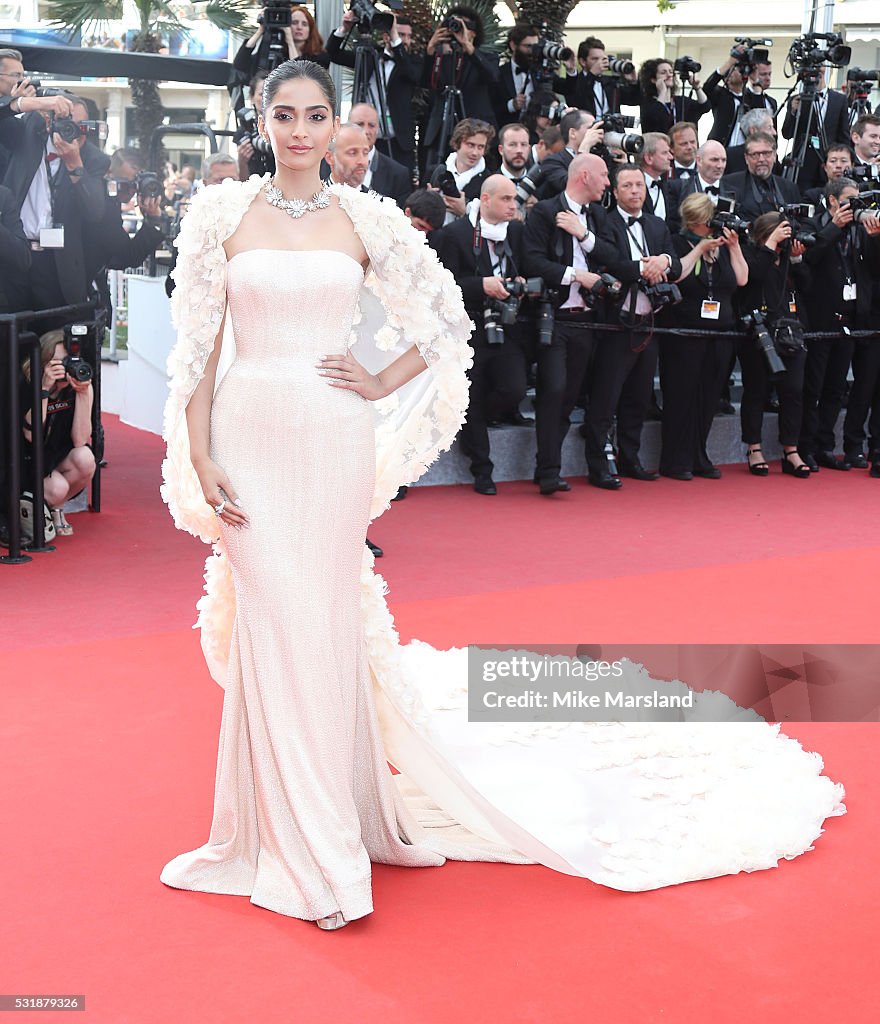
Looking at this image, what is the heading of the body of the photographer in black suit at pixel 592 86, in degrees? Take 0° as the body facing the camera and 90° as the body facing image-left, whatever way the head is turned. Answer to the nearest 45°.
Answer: approximately 315°

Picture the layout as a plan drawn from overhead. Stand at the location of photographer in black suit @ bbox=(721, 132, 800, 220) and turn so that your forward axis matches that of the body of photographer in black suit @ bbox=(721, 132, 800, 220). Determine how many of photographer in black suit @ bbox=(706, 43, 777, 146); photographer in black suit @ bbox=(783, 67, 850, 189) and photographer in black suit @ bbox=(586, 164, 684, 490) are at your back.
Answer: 2

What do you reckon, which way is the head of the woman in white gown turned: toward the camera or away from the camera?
toward the camera

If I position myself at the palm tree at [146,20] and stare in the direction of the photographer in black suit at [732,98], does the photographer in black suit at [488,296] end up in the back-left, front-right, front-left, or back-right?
front-right

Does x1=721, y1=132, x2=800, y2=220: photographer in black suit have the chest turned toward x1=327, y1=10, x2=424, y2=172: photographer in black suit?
no

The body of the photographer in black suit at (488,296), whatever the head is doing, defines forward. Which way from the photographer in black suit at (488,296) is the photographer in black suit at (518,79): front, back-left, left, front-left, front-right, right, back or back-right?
back-left

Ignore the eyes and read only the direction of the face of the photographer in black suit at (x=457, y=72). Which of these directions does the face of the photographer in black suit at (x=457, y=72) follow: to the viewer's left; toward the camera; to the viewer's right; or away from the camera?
toward the camera

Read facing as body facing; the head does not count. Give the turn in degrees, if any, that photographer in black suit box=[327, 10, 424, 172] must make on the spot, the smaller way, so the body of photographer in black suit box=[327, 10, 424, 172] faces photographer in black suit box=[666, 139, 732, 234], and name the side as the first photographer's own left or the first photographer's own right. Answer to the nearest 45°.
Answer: approximately 90° to the first photographer's own left

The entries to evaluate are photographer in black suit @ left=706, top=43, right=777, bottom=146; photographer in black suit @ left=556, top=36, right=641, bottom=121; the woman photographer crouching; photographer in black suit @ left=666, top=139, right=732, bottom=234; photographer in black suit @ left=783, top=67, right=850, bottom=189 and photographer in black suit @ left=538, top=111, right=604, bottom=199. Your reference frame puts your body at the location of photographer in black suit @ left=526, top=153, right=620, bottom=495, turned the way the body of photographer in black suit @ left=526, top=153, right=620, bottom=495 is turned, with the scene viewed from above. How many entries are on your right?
1

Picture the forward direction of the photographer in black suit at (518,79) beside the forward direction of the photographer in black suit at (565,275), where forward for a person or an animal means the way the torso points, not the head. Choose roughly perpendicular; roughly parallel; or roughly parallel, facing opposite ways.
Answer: roughly parallel

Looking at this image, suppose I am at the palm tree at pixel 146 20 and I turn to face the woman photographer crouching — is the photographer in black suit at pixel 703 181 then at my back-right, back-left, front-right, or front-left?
front-left

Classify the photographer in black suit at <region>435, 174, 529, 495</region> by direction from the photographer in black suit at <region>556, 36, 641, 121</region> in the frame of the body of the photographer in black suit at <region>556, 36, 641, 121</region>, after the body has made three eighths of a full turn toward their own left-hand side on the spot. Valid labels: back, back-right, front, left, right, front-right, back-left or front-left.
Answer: back

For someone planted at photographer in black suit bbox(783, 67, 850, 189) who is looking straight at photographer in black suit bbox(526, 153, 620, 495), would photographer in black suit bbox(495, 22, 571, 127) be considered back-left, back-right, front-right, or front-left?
front-right
